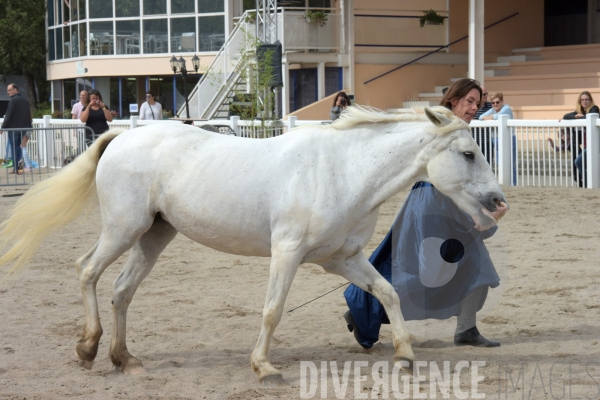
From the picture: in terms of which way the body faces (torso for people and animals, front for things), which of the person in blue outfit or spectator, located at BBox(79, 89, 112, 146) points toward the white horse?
the spectator

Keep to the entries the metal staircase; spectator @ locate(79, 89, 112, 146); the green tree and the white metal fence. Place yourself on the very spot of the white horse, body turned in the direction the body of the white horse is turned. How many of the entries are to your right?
0

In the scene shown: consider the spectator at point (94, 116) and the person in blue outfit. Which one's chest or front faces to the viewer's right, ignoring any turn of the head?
the person in blue outfit

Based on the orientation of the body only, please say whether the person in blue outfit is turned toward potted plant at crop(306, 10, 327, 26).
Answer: no

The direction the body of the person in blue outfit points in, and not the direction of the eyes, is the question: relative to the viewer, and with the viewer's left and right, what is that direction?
facing to the right of the viewer

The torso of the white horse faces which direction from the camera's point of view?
to the viewer's right

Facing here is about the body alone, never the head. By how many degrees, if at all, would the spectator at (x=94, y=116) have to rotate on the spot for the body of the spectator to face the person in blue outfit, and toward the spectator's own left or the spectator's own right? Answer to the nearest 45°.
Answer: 0° — they already face them

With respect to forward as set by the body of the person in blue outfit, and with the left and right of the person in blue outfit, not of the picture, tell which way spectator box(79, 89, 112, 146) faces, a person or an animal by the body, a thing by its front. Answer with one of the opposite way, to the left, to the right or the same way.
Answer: to the right

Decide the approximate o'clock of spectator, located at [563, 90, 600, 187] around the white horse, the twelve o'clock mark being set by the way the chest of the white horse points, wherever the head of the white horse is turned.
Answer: The spectator is roughly at 10 o'clock from the white horse.

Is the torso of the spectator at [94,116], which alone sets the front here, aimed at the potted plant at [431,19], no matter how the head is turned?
no

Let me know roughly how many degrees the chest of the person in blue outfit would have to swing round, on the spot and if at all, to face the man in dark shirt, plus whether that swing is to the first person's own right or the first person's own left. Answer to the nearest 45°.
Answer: approximately 135° to the first person's own left

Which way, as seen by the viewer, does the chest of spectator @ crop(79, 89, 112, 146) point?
toward the camera

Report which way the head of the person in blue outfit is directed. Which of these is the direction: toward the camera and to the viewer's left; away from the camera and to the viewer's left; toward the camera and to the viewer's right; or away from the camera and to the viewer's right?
toward the camera and to the viewer's right

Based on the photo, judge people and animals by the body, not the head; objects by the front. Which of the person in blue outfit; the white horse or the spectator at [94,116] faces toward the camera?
the spectator

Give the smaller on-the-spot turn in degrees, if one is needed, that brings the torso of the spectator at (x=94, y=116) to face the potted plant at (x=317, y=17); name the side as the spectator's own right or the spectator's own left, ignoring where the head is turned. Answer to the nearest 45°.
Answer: approximately 135° to the spectator's own left

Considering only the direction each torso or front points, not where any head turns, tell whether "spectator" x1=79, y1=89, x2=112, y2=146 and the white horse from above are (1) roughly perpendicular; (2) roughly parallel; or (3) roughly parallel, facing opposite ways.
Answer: roughly perpendicular

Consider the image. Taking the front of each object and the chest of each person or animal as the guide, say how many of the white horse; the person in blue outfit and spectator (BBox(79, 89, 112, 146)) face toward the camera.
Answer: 1

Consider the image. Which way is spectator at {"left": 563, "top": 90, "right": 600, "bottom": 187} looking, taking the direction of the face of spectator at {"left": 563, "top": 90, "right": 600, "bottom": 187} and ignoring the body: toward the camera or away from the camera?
toward the camera

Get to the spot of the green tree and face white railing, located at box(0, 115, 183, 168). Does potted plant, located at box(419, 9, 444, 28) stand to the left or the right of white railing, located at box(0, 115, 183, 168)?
left

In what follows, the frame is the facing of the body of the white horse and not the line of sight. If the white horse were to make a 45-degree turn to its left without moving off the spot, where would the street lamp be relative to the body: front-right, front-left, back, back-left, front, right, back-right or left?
front-left
